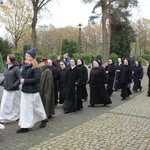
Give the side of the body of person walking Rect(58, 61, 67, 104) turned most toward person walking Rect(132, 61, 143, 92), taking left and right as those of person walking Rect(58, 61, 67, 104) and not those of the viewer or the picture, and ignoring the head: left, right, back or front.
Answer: back

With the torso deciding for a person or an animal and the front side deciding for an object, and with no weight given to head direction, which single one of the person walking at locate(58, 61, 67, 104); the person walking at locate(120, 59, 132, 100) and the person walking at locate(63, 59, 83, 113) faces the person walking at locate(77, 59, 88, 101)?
the person walking at locate(120, 59, 132, 100)

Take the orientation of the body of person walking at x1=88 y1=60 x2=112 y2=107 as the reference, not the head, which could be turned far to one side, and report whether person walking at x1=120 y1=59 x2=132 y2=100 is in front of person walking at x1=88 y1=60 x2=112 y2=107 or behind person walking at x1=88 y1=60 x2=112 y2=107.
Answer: behind

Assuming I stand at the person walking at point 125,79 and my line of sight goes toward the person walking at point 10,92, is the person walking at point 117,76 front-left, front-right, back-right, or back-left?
back-right

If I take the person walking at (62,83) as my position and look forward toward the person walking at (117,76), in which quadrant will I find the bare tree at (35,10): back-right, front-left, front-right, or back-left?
front-left

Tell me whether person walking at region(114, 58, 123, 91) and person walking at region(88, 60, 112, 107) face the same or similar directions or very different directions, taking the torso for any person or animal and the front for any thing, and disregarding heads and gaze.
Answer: same or similar directions

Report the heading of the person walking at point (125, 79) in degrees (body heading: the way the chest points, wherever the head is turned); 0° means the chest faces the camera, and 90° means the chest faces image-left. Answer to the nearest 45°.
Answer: approximately 45°

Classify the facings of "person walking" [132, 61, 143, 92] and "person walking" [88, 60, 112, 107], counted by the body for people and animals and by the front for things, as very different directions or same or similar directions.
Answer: same or similar directions

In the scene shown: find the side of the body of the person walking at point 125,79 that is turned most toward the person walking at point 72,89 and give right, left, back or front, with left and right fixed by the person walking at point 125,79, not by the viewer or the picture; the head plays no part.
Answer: front

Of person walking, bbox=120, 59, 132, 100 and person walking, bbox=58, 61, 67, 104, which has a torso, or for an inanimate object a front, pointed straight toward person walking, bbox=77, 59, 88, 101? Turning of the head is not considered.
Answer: person walking, bbox=120, 59, 132, 100

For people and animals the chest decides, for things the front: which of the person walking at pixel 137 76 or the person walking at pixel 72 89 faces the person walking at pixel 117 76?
the person walking at pixel 137 76

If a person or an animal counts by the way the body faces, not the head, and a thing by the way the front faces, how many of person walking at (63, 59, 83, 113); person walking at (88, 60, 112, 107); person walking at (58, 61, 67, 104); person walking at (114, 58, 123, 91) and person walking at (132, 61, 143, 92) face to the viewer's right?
0

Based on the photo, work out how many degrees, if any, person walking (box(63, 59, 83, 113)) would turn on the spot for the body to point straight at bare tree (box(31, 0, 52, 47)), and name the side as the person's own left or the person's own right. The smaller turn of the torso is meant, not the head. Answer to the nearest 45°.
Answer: approximately 135° to the person's own right

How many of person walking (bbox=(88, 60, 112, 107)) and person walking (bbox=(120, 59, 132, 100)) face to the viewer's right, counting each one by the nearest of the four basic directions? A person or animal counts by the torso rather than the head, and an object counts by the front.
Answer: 0

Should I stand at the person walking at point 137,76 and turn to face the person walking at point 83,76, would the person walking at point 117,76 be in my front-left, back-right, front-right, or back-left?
front-right

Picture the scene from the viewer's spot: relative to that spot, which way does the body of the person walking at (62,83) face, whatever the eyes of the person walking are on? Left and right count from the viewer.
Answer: facing the viewer and to the left of the viewer

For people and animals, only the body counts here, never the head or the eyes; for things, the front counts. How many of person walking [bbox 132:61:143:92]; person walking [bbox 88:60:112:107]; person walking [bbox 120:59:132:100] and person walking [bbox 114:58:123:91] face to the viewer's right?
0
